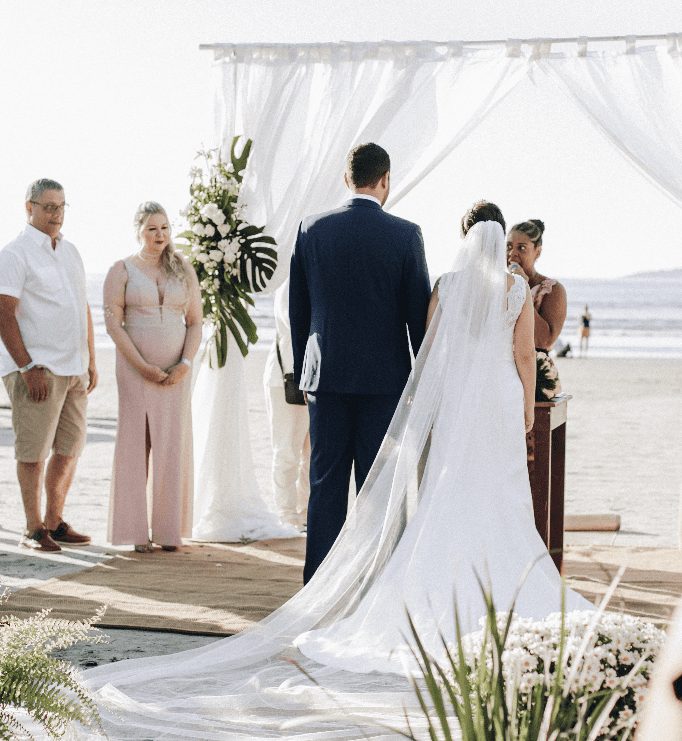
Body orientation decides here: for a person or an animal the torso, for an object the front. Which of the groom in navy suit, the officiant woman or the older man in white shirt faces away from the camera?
the groom in navy suit

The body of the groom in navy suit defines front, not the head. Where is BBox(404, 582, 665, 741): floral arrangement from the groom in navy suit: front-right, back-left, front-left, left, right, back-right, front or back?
back

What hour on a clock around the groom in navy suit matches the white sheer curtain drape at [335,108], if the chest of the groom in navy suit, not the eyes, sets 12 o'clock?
The white sheer curtain drape is roughly at 12 o'clock from the groom in navy suit.

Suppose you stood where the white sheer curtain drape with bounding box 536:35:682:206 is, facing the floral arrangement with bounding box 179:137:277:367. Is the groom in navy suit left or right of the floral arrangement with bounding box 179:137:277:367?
left

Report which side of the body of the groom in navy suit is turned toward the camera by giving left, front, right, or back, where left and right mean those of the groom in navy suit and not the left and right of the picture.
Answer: back

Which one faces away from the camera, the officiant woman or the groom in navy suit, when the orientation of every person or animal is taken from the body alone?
the groom in navy suit

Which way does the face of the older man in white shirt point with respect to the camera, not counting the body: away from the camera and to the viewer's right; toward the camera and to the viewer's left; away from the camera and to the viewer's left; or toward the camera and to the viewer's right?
toward the camera and to the viewer's right

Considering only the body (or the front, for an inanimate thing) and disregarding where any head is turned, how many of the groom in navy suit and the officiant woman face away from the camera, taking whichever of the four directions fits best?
1

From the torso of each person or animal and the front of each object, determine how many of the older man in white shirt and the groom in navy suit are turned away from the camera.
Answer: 1
